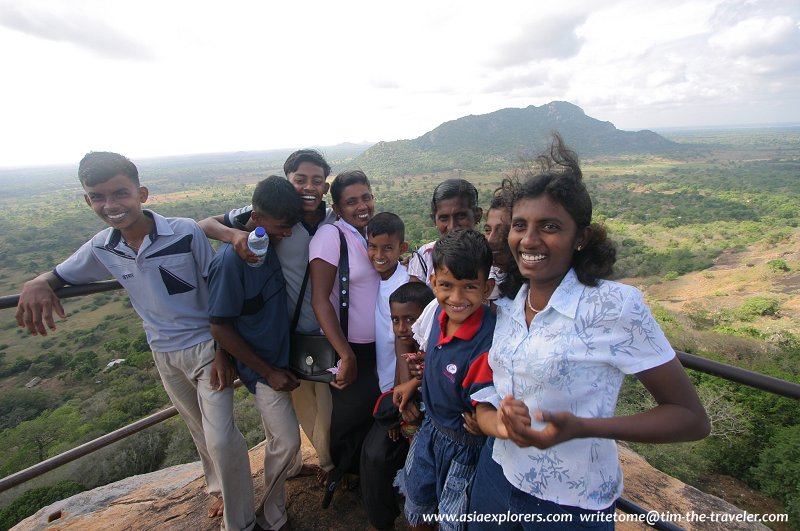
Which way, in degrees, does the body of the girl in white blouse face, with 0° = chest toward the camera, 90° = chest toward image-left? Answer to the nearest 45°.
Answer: approximately 45°

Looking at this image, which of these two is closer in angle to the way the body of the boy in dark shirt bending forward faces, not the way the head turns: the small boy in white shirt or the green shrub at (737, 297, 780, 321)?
the small boy in white shirt

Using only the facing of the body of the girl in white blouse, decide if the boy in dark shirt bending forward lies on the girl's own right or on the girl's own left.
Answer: on the girl's own right

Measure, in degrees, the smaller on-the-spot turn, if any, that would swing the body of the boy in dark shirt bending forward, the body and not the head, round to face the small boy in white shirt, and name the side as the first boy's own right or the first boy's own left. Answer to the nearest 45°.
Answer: approximately 45° to the first boy's own left

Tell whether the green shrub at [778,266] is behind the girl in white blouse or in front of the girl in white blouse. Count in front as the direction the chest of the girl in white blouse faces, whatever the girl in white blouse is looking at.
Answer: behind

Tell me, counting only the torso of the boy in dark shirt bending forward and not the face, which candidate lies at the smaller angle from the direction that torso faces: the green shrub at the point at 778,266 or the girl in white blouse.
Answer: the girl in white blouse

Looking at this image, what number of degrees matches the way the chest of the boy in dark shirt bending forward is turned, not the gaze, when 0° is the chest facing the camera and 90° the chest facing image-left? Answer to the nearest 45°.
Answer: approximately 315°

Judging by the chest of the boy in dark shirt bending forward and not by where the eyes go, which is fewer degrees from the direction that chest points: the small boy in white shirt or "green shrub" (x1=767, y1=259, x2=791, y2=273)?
the small boy in white shirt
